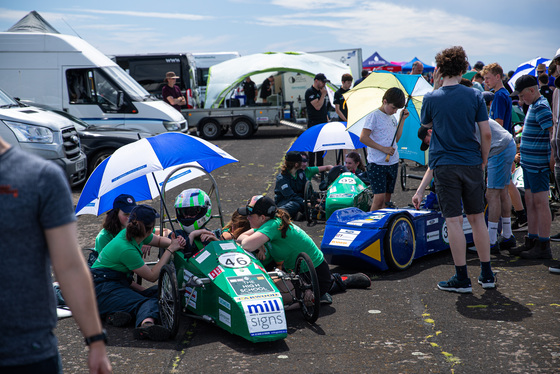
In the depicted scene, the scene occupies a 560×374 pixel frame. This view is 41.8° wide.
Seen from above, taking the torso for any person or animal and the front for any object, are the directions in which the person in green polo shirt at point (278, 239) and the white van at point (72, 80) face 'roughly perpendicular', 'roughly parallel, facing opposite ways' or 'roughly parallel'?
roughly parallel, facing opposite ways

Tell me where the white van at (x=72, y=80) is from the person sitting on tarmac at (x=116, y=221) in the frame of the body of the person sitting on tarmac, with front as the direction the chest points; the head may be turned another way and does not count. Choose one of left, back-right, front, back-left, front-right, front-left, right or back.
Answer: left

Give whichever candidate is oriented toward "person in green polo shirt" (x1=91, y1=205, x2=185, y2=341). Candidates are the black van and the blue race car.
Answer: the blue race car

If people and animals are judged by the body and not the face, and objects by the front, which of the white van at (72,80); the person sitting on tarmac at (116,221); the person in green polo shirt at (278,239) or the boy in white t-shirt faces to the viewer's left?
the person in green polo shirt

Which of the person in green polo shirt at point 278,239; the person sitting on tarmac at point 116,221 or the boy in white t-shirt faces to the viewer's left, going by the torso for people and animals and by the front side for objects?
the person in green polo shirt

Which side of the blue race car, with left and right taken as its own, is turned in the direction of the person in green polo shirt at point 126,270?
front

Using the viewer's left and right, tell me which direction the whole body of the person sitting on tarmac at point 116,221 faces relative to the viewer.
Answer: facing to the right of the viewer

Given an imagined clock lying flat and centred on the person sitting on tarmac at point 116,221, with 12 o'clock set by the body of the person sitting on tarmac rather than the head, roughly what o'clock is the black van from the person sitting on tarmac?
The black van is roughly at 9 o'clock from the person sitting on tarmac.

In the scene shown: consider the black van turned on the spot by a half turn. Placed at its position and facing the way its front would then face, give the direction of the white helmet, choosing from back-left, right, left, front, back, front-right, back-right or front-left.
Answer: front-right

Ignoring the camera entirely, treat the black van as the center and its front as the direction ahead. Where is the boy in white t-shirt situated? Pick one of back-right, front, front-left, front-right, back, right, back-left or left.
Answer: back-left

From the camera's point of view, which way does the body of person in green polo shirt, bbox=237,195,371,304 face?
to the viewer's left

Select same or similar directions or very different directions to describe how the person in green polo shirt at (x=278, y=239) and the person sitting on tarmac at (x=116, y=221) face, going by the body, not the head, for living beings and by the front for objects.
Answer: very different directions

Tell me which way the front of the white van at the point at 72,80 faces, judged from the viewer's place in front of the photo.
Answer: facing to the right of the viewer

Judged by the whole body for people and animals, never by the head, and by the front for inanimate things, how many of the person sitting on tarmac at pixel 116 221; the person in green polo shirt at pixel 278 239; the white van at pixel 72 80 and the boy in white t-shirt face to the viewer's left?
1

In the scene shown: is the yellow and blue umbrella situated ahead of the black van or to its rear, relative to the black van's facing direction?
to the rear

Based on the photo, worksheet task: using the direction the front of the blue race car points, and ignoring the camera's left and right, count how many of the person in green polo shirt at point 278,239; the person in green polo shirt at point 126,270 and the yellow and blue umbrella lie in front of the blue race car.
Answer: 2

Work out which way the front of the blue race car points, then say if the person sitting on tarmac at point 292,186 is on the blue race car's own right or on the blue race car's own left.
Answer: on the blue race car's own right

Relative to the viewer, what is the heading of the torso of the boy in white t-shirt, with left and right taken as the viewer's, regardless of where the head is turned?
facing the viewer and to the right of the viewer

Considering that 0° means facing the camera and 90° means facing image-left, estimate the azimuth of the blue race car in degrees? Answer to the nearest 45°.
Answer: approximately 45°
